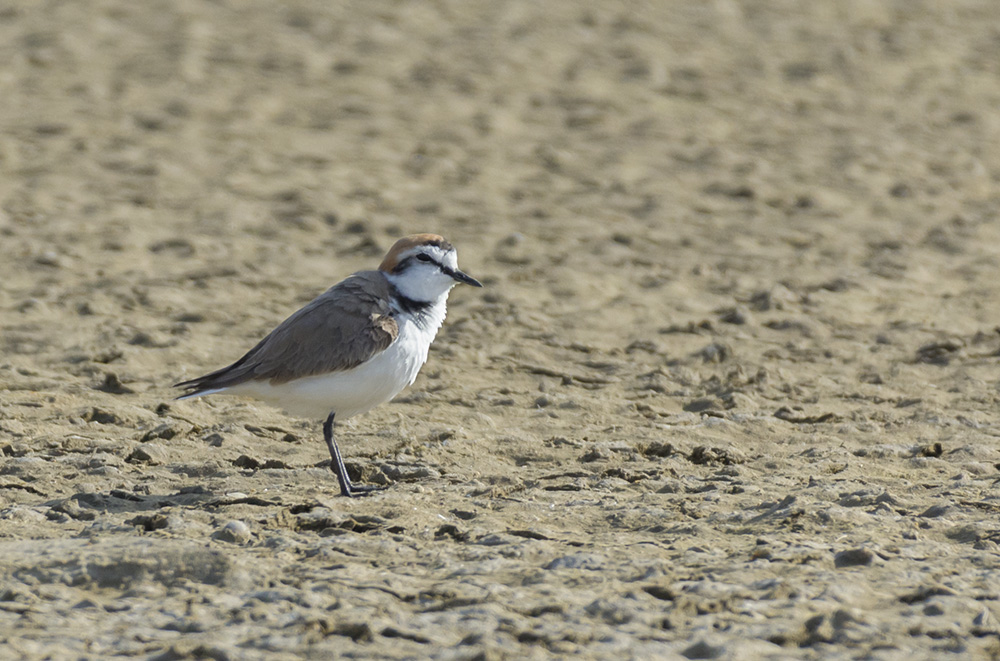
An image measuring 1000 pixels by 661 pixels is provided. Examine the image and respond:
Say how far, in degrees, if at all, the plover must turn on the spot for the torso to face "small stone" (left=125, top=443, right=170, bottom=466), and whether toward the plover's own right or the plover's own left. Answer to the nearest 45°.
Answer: approximately 180°

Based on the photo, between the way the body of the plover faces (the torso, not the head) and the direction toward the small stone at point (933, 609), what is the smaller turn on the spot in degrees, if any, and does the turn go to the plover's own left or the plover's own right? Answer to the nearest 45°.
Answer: approximately 45° to the plover's own right

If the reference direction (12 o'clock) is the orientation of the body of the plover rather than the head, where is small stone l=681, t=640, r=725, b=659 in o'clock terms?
The small stone is roughly at 2 o'clock from the plover.

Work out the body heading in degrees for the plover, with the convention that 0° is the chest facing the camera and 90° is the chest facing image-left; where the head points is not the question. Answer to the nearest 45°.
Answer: approximately 270°

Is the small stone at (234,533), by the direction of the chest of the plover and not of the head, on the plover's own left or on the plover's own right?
on the plover's own right

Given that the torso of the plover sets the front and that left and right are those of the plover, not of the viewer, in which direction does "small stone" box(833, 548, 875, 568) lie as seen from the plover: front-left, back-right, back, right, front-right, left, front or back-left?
front-right

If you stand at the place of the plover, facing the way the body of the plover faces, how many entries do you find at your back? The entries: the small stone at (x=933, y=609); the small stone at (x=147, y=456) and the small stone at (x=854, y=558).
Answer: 1
